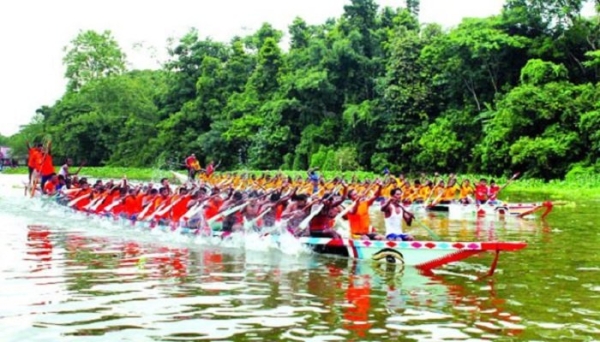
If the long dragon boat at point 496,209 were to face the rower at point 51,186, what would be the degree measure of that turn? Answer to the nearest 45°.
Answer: approximately 180°

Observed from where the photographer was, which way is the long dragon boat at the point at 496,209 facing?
facing to the right of the viewer

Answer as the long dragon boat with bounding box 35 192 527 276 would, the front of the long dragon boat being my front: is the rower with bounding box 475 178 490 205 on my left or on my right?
on my left

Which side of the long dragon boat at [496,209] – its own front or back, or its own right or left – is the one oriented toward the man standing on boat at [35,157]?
back

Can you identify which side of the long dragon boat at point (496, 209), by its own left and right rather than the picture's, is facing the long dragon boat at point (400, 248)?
right

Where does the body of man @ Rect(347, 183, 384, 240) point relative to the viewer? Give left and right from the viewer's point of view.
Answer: facing the viewer and to the right of the viewer

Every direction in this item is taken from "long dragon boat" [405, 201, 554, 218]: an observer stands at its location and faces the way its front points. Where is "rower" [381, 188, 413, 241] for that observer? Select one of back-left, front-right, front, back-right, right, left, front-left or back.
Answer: right

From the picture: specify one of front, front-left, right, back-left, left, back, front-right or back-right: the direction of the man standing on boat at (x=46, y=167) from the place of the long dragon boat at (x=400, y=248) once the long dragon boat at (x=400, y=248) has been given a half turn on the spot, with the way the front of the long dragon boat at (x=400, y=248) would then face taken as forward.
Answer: front

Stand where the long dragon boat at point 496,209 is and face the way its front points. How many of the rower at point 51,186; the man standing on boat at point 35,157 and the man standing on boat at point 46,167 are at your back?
3

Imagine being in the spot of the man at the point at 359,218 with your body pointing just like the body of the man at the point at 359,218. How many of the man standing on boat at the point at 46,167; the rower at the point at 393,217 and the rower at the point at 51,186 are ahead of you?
1

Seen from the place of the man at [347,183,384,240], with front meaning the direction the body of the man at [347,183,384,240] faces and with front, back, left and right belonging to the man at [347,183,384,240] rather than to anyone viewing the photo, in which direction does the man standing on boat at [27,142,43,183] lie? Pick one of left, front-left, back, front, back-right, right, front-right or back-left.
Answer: back

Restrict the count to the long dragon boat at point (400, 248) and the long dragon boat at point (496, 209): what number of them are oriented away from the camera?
0
